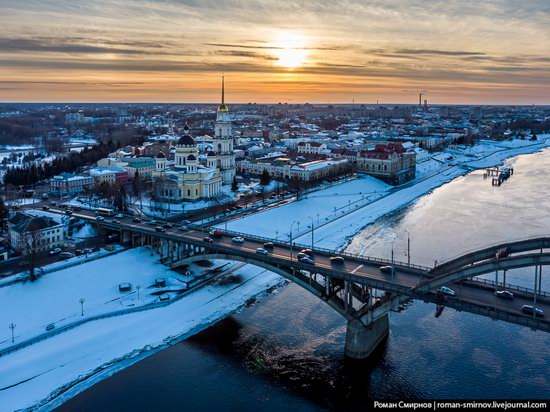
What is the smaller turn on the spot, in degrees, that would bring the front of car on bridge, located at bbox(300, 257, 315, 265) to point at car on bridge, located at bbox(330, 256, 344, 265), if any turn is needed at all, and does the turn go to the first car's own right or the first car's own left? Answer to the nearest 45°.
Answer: approximately 45° to the first car's own left

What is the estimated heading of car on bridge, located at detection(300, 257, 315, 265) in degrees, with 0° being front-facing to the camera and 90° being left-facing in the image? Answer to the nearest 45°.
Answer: approximately 315°

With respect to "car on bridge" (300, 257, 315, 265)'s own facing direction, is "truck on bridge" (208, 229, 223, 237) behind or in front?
behind

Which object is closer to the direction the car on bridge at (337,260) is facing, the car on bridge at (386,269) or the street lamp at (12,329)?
the street lamp

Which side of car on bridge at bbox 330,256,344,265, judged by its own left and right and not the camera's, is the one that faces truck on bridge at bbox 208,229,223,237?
front

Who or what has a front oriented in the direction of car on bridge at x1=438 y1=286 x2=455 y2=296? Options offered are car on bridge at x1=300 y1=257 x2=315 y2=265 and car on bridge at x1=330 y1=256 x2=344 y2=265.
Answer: car on bridge at x1=300 y1=257 x2=315 y2=265

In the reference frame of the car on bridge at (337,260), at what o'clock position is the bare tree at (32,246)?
The bare tree is roughly at 11 o'clock from the car on bridge.

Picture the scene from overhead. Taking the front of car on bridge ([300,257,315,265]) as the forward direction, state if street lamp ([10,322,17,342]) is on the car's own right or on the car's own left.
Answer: on the car's own right

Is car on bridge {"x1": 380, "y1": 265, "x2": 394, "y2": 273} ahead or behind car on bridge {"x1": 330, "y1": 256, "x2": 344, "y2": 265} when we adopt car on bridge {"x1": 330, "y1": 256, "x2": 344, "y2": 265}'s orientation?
behind

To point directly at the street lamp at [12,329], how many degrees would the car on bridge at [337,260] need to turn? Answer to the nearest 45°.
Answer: approximately 45° to its left

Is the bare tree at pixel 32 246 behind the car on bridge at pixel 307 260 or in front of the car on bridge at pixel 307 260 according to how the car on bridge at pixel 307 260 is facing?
behind
